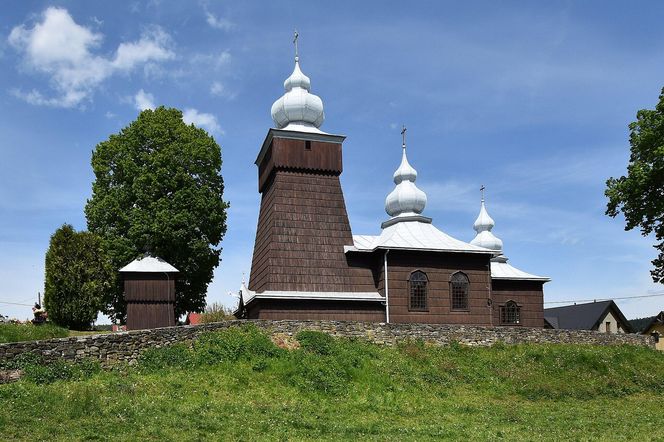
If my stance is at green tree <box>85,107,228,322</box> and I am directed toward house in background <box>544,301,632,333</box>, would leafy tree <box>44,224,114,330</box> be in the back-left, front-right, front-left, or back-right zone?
back-right

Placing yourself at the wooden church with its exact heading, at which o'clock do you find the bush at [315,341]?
The bush is roughly at 9 o'clock from the wooden church.

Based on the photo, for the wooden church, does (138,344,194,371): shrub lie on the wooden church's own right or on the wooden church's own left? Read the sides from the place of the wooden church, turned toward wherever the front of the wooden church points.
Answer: on the wooden church's own left

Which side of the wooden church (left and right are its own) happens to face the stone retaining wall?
left

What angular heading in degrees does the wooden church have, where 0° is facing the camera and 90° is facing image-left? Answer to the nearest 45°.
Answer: approximately 90°

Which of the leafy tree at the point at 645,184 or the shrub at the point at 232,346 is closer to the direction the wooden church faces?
the shrub

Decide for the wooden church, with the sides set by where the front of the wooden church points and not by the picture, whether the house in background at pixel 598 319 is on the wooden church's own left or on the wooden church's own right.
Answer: on the wooden church's own right

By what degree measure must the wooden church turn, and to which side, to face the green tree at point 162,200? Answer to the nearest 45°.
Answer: approximately 45° to its right

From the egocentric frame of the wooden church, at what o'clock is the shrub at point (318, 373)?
The shrub is roughly at 9 o'clock from the wooden church.

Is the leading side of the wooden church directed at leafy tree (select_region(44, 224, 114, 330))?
yes

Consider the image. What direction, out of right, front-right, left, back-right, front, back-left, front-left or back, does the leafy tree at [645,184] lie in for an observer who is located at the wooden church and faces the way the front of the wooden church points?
back

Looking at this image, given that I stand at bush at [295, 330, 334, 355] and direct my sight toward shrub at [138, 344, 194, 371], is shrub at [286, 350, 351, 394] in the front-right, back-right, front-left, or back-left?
front-left

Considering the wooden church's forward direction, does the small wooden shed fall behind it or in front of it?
in front
